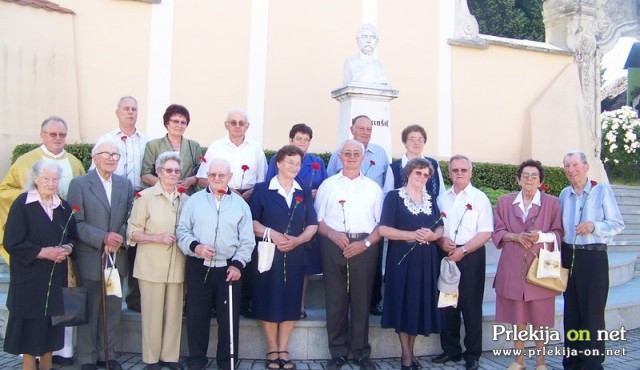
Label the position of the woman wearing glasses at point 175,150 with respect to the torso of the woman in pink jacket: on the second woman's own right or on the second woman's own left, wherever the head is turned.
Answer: on the second woman's own right

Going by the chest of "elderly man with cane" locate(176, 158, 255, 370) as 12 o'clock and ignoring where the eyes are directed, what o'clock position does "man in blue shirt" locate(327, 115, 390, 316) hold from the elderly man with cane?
The man in blue shirt is roughly at 8 o'clock from the elderly man with cane.

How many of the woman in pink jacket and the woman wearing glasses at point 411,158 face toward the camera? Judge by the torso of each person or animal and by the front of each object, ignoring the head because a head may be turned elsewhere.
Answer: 2

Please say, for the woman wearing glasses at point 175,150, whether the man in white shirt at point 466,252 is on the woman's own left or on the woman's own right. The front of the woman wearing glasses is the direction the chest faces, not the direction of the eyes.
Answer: on the woman's own left

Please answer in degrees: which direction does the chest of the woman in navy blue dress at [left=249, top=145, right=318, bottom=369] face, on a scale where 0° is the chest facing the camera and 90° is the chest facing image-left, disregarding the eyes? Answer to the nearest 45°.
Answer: approximately 0°

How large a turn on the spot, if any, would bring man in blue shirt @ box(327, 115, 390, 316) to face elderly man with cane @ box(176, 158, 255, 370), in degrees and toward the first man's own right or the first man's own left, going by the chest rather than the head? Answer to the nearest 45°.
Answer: approximately 45° to the first man's own right

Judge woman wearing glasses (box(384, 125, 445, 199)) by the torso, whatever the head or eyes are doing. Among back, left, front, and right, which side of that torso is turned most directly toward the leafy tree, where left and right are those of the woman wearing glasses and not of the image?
back

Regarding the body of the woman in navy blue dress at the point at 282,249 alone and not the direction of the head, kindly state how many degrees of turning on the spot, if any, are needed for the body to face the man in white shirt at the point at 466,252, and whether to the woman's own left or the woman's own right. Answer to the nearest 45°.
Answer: approximately 90° to the woman's own left

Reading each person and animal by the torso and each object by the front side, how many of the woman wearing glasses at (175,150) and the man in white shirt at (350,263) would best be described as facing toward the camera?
2
